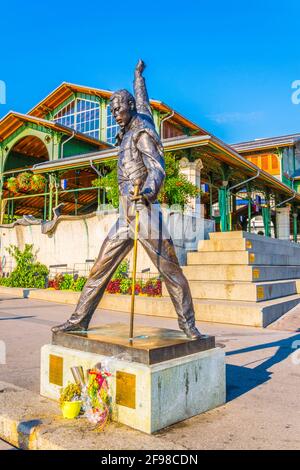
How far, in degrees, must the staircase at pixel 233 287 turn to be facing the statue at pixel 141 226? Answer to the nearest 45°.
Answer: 0° — it already faces it

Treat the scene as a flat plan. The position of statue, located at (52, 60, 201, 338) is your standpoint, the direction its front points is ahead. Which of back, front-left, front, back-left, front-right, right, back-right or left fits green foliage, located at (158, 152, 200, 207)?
back-right

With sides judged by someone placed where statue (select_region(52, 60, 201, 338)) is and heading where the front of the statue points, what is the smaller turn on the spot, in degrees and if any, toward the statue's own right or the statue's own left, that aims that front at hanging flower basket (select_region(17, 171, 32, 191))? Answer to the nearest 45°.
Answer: approximately 135° to the statue's own right

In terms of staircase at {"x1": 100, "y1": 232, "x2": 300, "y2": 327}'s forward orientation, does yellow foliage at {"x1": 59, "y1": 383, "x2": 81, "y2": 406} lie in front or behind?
in front

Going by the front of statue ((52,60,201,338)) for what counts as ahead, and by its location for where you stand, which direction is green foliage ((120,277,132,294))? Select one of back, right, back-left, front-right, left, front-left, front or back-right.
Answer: back-right

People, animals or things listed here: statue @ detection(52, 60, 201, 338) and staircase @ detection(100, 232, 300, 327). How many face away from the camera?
0

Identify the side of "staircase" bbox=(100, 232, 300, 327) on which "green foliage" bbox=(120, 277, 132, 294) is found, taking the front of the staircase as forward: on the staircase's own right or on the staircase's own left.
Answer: on the staircase's own right

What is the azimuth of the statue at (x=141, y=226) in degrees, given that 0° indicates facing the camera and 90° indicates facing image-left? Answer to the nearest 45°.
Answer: approximately 45°

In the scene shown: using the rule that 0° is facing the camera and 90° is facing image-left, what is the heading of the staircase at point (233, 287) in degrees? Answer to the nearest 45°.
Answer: approximately 0°

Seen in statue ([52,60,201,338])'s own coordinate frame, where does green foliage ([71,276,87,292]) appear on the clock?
The green foliage is roughly at 4 o'clock from the statue.
